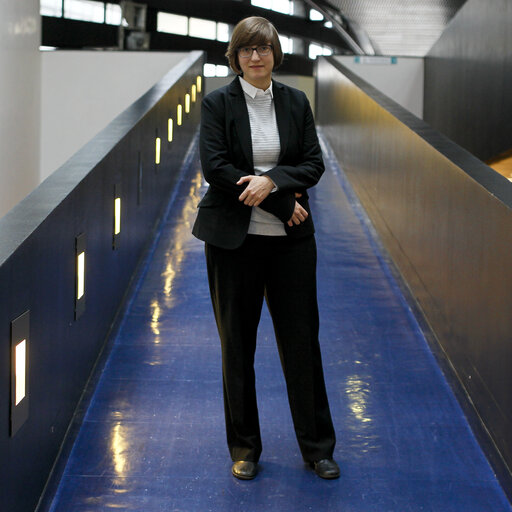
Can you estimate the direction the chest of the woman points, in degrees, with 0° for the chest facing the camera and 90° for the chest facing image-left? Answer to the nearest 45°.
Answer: approximately 0°
